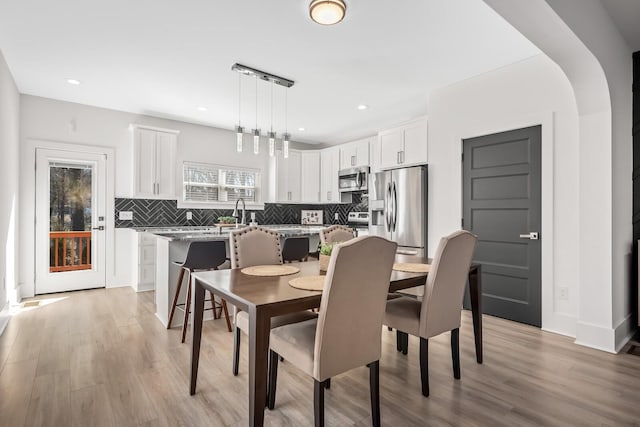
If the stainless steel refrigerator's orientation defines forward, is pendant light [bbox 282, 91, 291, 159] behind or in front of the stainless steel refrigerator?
in front

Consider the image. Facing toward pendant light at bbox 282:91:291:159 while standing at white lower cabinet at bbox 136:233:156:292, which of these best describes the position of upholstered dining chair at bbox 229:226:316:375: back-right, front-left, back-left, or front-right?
front-right

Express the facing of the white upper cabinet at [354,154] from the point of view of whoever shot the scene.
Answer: facing the viewer and to the left of the viewer

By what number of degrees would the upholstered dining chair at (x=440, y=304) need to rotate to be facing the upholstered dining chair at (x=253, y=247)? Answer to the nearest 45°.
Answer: approximately 45° to its left

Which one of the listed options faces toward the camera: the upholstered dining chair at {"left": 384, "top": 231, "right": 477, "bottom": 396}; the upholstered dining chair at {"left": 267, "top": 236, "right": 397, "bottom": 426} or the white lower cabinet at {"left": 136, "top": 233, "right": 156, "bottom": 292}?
the white lower cabinet

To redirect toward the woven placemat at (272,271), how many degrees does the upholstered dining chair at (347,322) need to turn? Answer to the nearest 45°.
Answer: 0° — it already faces it

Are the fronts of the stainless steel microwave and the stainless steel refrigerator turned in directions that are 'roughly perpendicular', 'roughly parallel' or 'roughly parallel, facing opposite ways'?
roughly parallel

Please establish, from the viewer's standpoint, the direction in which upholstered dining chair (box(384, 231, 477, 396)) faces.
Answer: facing away from the viewer and to the left of the viewer

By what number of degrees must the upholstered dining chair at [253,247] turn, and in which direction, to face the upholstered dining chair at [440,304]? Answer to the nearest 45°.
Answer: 0° — it already faces it

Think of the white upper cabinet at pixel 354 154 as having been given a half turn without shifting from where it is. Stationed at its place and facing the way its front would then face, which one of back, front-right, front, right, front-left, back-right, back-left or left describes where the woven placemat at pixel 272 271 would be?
back-right

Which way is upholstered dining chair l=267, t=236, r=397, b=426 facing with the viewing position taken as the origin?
facing away from the viewer and to the left of the viewer

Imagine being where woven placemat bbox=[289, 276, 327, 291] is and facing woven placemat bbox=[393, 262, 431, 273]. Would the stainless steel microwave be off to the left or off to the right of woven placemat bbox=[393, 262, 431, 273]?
left

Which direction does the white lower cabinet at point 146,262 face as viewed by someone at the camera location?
facing the viewer

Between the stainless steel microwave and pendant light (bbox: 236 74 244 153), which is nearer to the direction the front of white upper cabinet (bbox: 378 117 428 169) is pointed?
the pendant light

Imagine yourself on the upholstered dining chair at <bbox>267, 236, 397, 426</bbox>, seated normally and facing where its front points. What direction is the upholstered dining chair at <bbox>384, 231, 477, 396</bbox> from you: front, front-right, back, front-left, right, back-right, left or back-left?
right

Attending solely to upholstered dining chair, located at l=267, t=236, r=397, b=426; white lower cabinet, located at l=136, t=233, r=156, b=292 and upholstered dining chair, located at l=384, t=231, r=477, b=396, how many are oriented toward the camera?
1

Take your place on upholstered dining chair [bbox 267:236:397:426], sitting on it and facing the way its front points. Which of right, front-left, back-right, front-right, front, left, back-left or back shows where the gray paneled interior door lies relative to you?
right

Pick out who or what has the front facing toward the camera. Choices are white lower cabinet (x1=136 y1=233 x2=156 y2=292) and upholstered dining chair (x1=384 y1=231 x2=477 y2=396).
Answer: the white lower cabinet

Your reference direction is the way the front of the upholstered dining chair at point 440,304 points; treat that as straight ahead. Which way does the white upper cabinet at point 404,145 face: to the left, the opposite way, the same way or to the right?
to the left

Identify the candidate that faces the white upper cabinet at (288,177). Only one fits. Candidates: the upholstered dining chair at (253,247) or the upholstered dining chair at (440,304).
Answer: the upholstered dining chair at (440,304)
